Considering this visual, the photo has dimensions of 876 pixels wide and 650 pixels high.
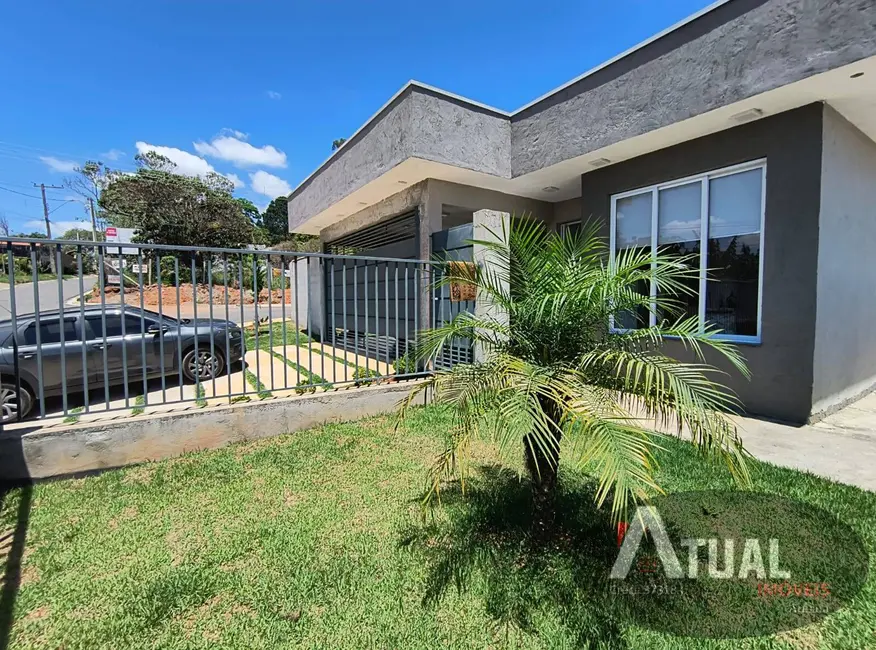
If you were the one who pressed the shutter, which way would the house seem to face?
facing the viewer and to the left of the viewer

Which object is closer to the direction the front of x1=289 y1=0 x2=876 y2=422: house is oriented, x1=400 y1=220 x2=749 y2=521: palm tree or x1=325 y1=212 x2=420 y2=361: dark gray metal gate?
the palm tree

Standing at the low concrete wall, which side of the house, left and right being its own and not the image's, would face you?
front

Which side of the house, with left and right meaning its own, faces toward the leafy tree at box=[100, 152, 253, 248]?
right

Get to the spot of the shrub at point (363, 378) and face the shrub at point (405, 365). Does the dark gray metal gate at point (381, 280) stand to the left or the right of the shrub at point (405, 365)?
left

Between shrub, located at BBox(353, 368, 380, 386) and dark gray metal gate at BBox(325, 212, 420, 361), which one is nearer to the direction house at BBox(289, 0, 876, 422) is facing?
the shrub

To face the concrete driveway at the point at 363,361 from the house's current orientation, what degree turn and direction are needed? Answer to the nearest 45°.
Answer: approximately 45° to its right

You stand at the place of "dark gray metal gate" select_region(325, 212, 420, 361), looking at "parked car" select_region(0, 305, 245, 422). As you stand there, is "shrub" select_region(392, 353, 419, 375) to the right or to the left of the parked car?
left

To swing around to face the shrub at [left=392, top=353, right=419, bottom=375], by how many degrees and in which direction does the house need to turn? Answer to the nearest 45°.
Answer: approximately 45° to its right

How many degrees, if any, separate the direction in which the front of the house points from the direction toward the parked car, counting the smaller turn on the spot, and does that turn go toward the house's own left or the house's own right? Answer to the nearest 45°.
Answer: approximately 45° to the house's own right

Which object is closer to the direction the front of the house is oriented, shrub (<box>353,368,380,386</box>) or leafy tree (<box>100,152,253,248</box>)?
the shrub
